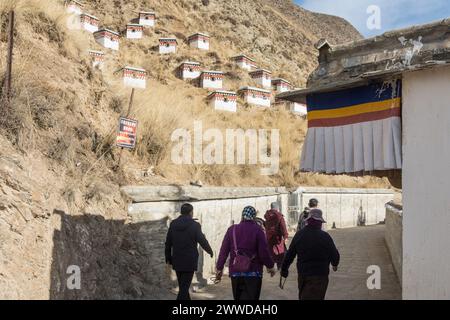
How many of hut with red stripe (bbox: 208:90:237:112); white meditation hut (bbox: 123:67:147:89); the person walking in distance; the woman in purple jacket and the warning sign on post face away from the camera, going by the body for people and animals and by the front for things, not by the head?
2

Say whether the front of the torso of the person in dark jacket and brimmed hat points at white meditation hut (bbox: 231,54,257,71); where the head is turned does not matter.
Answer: yes

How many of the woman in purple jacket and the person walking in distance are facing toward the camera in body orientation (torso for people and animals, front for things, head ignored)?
0

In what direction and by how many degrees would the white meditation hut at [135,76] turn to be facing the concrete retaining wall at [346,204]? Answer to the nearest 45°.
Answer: approximately 45° to its left

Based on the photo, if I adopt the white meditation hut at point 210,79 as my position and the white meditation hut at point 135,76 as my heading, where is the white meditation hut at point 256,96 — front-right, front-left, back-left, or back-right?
back-left

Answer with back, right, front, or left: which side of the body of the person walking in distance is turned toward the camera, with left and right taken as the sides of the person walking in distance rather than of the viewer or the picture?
back

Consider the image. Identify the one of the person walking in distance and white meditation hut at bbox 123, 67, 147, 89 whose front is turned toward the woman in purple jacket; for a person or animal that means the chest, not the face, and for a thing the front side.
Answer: the white meditation hut

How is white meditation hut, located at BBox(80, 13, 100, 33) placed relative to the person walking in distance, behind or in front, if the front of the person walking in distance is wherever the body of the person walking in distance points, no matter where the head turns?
in front

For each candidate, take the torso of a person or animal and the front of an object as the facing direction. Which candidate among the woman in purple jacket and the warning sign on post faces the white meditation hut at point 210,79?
the woman in purple jacket

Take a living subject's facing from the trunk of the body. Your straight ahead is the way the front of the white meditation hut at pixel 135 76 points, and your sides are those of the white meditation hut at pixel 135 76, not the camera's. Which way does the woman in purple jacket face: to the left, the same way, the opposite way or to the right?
the opposite way

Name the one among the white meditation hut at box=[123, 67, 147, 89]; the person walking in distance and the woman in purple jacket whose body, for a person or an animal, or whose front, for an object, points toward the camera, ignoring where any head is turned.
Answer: the white meditation hut

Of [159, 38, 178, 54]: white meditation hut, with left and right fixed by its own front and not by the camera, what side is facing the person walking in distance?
front

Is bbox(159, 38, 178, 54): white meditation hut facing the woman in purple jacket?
yes

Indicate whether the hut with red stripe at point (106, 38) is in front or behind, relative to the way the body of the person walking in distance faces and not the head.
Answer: in front

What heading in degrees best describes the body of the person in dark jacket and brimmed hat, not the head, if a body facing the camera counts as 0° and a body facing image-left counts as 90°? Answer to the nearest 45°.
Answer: approximately 180°
